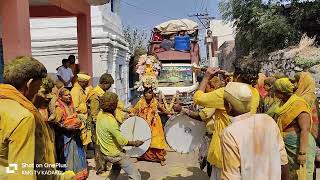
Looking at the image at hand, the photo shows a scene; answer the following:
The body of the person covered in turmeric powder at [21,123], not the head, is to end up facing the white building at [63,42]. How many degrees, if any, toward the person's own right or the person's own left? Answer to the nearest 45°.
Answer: approximately 45° to the person's own left

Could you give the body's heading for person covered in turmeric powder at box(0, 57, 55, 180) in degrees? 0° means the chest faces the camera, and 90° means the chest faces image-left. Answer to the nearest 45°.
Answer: approximately 225°

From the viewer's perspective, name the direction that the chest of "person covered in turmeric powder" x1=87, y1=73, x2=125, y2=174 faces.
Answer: to the viewer's right

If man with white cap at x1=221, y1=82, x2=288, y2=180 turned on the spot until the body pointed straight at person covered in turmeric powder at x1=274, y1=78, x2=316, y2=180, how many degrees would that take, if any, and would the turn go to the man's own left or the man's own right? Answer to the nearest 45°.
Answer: approximately 45° to the man's own right

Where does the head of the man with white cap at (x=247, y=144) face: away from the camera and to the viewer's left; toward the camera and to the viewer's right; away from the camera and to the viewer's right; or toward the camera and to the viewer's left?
away from the camera and to the viewer's left

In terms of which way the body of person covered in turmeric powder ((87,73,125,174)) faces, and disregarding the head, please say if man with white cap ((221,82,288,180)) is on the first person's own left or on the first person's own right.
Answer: on the first person's own right
